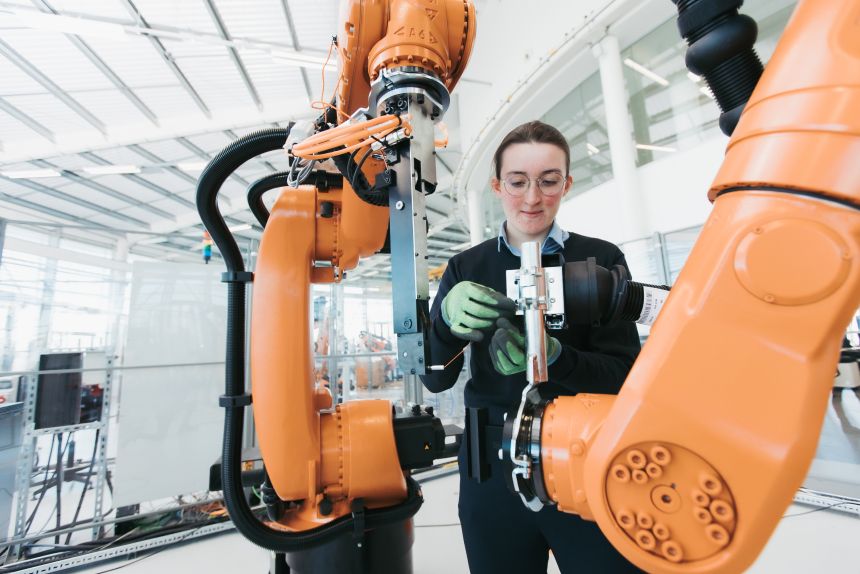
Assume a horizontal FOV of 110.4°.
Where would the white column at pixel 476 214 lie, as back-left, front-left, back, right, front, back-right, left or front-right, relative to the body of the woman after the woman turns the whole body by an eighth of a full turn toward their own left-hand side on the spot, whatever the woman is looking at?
back-left

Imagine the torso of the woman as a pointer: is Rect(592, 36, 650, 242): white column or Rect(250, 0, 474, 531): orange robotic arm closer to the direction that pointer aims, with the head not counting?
the orange robotic arm

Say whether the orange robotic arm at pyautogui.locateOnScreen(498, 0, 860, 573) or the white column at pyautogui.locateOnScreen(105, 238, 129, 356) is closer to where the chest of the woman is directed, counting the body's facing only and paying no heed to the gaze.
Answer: the orange robotic arm

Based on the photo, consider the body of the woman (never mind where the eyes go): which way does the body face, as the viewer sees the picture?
toward the camera

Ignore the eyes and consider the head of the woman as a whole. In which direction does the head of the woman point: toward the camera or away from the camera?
toward the camera

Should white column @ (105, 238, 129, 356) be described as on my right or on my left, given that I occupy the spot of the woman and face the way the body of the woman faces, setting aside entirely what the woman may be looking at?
on my right

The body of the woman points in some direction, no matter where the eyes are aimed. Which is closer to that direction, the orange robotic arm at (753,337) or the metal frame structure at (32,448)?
the orange robotic arm

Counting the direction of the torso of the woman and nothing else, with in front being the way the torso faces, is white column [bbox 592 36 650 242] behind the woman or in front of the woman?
behind

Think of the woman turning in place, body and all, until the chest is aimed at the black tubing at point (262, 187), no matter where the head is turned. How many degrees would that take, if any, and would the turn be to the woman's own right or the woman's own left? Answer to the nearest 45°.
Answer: approximately 90° to the woman's own right

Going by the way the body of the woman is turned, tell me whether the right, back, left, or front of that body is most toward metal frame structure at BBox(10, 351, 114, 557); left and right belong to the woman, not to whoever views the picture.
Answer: right

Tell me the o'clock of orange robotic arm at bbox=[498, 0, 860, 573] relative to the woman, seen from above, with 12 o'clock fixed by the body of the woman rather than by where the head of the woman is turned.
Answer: The orange robotic arm is roughly at 11 o'clock from the woman.

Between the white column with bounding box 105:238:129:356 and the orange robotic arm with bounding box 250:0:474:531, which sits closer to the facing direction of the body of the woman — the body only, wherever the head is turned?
the orange robotic arm
